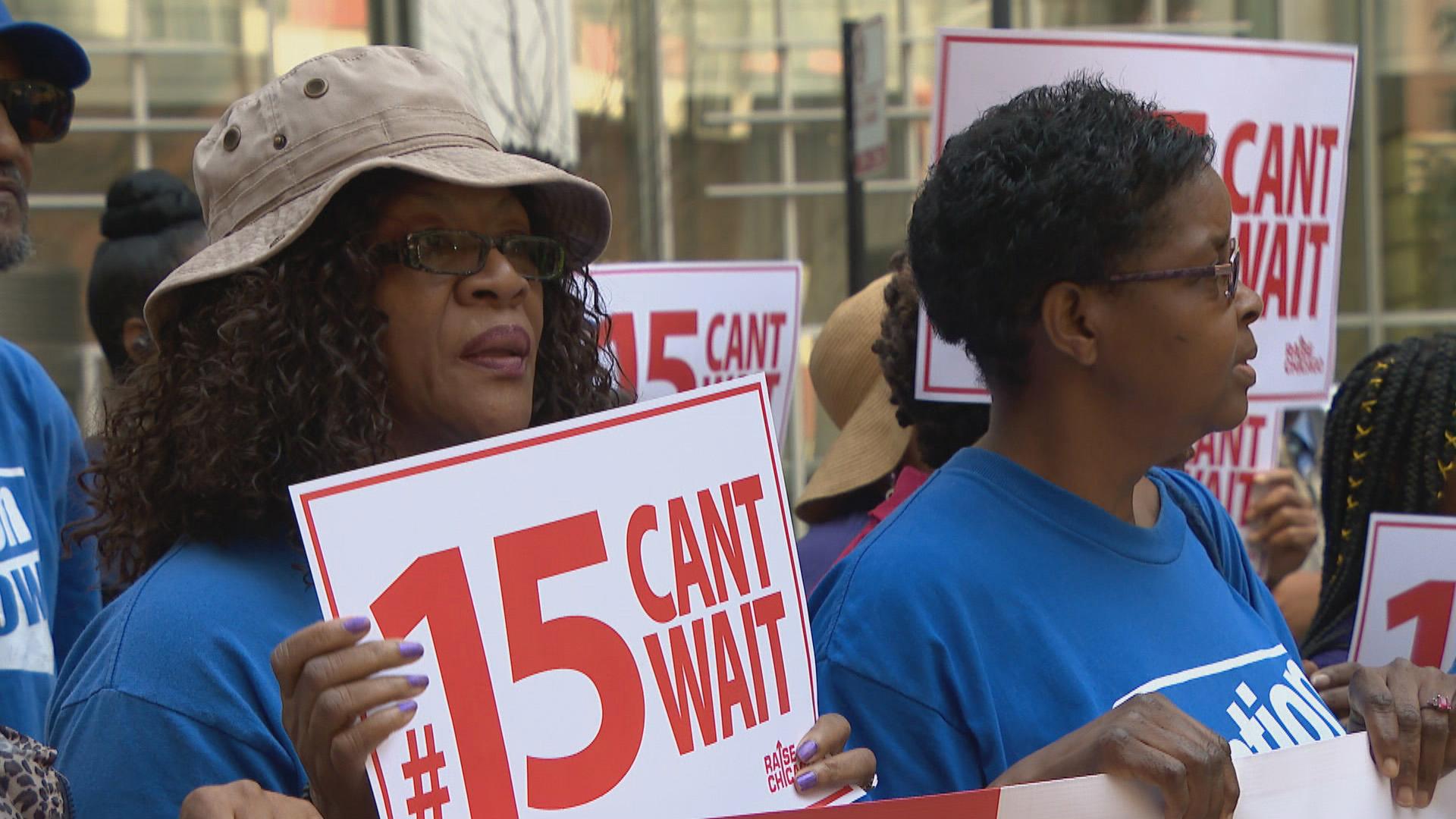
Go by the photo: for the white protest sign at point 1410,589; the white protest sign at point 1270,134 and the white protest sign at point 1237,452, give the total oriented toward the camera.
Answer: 3

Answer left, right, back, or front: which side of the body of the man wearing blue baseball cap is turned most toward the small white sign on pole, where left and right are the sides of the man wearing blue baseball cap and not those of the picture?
left

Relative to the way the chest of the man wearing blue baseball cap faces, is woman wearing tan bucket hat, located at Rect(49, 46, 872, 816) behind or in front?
in front

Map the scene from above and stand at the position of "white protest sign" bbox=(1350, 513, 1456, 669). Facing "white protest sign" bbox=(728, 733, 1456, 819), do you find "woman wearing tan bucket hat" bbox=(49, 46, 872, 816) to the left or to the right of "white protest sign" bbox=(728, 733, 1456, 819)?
right

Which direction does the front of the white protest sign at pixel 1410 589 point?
toward the camera

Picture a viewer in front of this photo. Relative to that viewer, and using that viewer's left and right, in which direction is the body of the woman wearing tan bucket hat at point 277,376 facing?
facing the viewer and to the right of the viewer

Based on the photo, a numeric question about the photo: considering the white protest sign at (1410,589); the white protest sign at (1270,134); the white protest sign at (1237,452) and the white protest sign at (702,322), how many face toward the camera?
4

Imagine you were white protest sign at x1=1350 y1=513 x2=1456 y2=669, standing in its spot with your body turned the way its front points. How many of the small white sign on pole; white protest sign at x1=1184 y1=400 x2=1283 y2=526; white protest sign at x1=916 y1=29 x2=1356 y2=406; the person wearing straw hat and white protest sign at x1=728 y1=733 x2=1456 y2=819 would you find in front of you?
1

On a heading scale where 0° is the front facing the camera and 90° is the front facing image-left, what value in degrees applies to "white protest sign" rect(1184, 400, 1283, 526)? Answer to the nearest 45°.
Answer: approximately 0°

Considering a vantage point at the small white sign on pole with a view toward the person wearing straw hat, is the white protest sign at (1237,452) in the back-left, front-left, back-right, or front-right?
front-left

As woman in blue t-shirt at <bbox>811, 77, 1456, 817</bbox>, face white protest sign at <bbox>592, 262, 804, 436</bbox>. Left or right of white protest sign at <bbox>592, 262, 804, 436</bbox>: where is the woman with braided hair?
right

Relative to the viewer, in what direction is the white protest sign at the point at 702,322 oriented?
toward the camera

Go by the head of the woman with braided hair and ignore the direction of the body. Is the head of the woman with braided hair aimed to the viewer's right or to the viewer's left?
to the viewer's right

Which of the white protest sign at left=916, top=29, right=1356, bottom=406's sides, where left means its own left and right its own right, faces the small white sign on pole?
back

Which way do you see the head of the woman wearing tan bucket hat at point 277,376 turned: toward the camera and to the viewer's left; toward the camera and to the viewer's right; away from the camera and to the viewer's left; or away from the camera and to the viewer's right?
toward the camera and to the viewer's right
